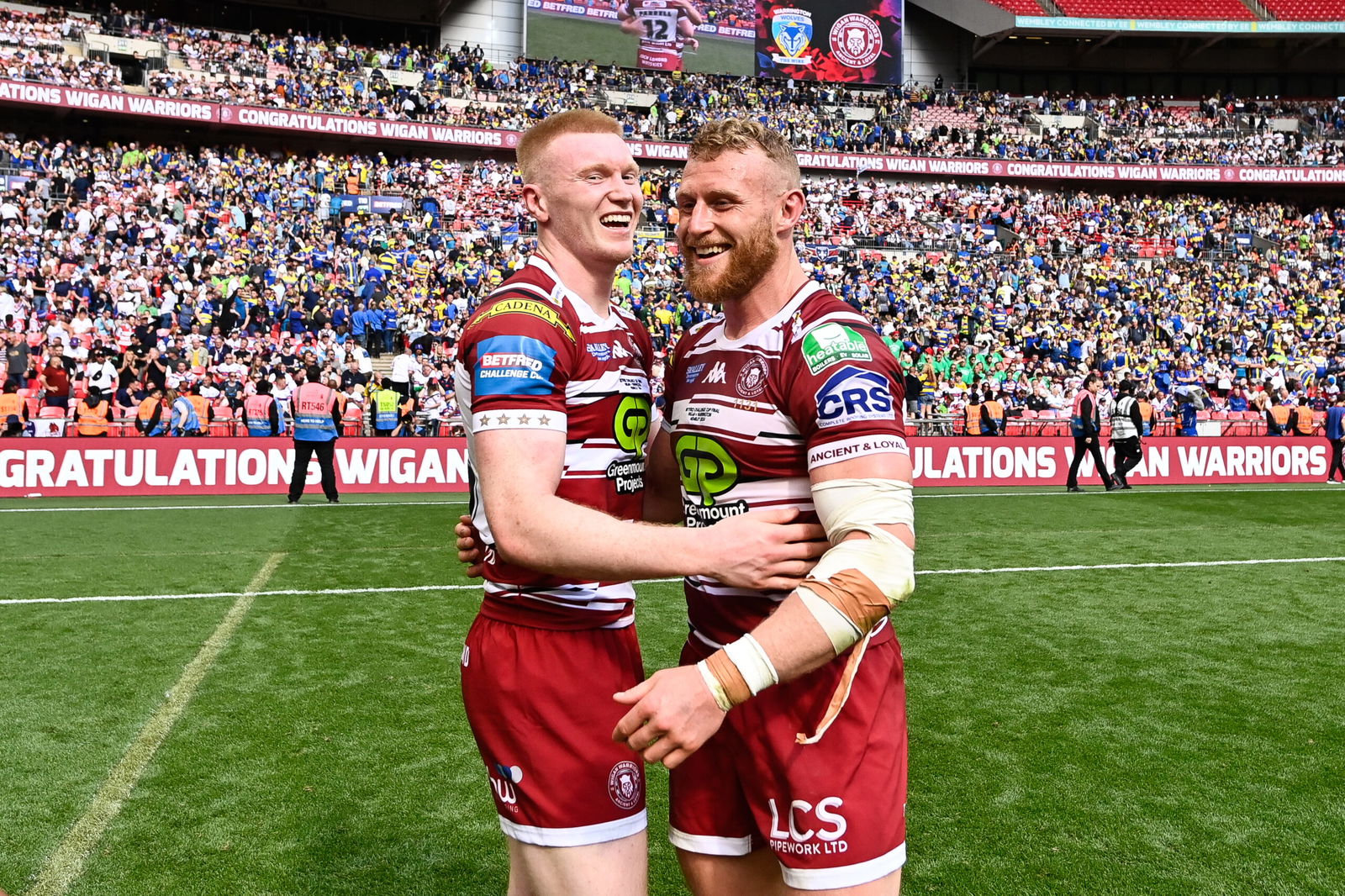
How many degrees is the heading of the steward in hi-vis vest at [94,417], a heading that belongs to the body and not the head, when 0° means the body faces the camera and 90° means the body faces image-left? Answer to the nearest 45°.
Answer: approximately 180°

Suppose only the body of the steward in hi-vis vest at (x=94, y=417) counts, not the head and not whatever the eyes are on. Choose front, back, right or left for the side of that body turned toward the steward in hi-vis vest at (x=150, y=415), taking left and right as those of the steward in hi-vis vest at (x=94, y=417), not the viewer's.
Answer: right

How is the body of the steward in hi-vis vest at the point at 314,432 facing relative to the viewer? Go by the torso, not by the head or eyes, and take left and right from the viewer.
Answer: facing away from the viewer

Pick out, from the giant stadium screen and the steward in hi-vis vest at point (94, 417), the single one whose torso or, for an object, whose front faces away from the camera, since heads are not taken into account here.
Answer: the steward in hi-vis vest

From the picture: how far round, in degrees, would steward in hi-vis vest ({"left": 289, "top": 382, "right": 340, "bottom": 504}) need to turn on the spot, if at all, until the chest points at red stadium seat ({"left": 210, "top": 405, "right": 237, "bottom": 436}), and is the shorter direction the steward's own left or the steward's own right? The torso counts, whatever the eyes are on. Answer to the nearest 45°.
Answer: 0° — they already face it
